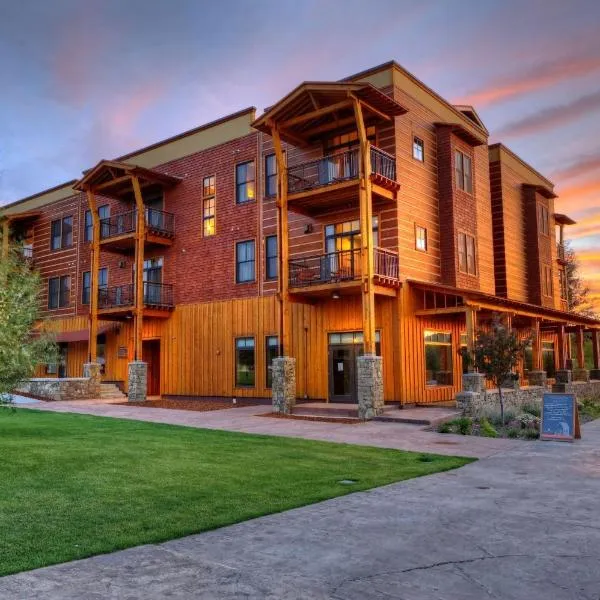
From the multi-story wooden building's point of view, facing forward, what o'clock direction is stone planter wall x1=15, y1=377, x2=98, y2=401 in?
The stone planter wall is roughly at 2 o'clock from the multi-story wooden building.

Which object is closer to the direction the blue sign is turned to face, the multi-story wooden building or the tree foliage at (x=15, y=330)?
the tree foliage

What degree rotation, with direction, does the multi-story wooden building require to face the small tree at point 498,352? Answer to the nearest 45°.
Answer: approximately 90° to its left

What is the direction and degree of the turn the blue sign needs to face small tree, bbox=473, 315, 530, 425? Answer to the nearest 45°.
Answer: approximately 135° to its right

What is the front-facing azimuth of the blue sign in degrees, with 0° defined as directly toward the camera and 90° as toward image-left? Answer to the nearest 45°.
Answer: approximately 0°

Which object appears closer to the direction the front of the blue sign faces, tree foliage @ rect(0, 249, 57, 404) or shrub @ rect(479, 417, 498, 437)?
the tree foliage

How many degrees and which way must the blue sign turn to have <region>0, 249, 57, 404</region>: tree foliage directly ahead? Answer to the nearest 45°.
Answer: approximately 45° to its right
